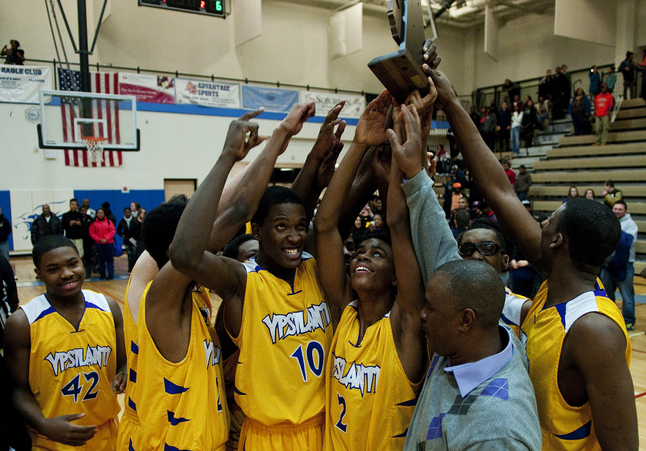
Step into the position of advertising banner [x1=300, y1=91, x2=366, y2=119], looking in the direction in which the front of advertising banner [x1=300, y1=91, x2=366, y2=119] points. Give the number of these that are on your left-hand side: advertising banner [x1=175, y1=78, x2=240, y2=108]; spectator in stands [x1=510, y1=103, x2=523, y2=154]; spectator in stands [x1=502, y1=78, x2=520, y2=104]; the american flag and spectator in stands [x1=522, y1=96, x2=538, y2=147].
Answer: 3

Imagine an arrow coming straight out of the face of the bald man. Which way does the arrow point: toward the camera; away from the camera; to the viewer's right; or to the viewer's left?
to the viewer's left

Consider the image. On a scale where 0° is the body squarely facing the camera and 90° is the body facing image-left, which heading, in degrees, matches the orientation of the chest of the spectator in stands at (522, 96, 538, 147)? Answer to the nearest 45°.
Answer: approximately 45°

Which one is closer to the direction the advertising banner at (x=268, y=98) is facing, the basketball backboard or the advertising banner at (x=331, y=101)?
the basketball backboard

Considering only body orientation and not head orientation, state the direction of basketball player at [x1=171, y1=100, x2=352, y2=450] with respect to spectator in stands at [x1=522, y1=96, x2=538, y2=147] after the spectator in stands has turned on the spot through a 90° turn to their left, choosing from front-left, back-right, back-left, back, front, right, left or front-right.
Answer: front-right

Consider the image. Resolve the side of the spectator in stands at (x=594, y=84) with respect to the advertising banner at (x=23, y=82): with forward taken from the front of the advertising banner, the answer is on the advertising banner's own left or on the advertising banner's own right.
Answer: on the advertising banner's own left

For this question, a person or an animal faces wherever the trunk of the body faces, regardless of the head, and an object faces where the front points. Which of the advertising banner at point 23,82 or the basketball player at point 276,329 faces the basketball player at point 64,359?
the advertising banner

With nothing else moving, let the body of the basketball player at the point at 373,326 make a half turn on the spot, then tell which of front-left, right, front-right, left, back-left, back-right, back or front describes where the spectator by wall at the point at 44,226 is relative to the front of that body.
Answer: left

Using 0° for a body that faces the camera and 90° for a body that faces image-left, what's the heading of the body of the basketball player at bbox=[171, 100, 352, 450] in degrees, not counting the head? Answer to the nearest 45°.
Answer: approximately 315°
